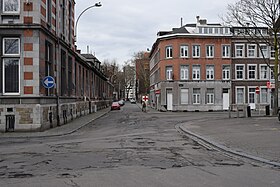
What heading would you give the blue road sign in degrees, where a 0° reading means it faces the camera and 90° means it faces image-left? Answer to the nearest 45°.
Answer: approximately 0°
